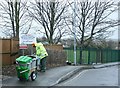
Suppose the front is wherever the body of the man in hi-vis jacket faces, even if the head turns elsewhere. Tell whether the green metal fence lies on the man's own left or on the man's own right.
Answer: on the man's own right

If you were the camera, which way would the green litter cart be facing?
facing the viewer and to the left of the viewer

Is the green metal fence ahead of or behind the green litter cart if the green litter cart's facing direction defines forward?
behind

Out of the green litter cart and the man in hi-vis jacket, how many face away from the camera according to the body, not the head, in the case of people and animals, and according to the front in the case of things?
0

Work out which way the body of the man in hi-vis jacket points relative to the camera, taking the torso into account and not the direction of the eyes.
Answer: to the viewer's left

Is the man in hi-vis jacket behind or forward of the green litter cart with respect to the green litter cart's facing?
behind

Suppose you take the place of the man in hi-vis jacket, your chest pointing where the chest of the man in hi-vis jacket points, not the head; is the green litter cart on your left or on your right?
on your left

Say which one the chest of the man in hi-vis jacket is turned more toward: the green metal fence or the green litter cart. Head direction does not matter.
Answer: the green litter cart
